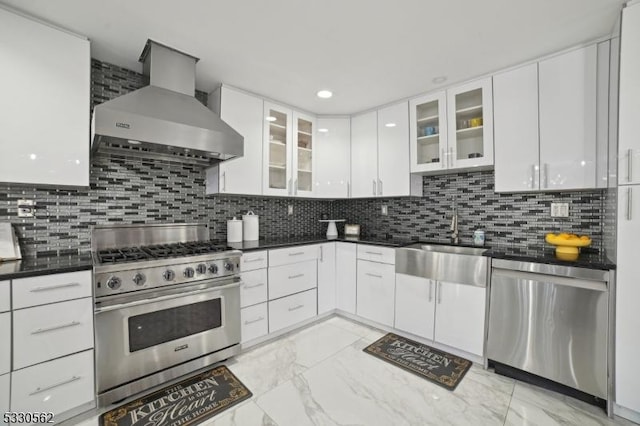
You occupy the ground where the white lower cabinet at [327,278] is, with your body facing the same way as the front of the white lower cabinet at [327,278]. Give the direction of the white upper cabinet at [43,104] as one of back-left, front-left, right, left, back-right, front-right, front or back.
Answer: right

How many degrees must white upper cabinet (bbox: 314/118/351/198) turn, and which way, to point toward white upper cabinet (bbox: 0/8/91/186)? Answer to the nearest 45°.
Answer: approximately 45° to its right

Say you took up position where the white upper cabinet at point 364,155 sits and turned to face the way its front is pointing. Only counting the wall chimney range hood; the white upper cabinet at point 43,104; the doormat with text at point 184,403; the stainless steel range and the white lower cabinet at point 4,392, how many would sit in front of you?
5

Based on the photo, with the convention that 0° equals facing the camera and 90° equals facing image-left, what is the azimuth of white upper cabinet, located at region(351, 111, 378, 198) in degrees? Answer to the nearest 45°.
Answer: approximately 45°
